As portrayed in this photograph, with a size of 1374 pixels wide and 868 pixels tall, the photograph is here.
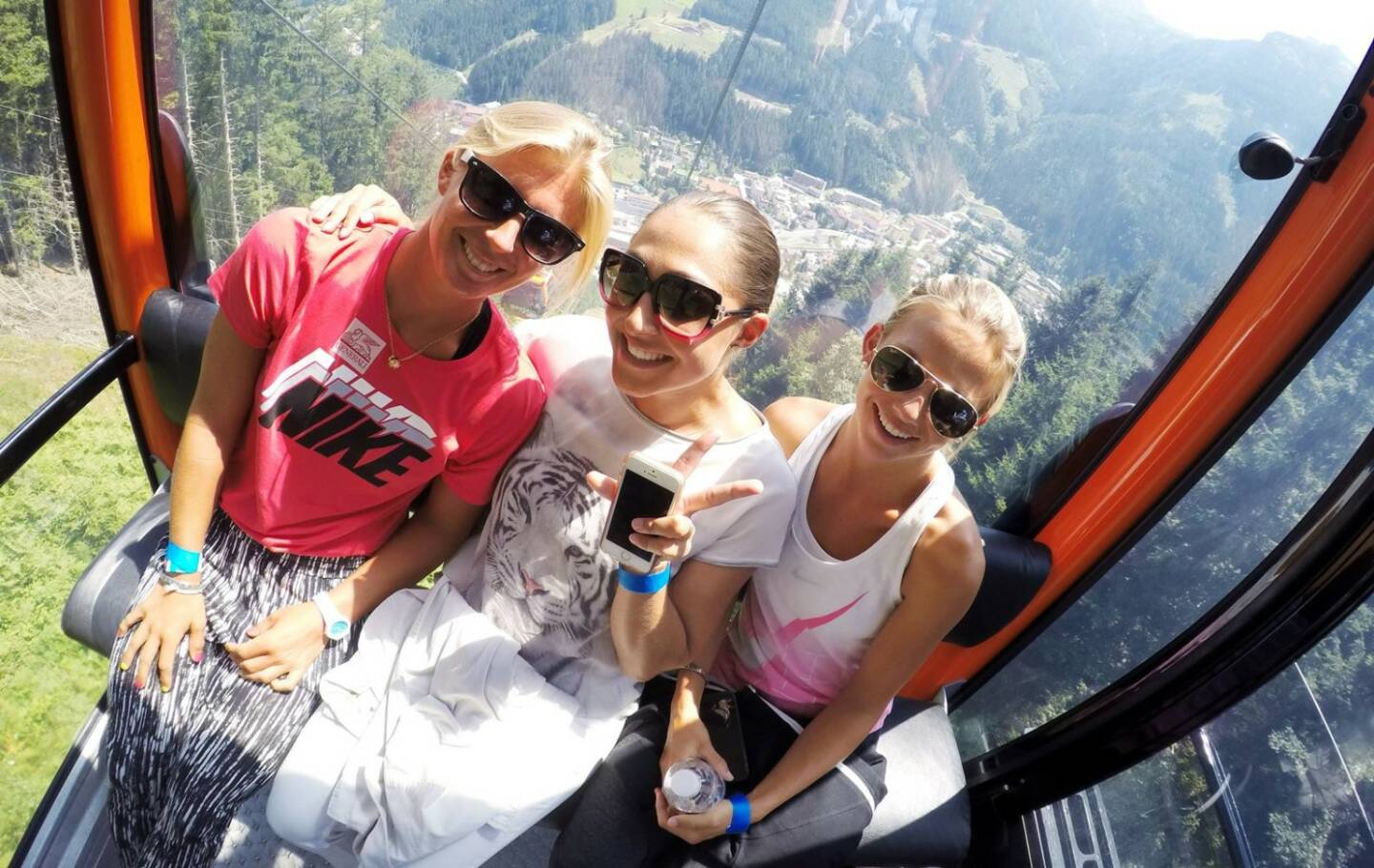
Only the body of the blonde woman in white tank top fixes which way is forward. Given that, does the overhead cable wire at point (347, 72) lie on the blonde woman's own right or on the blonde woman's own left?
on the blonde woman's own right

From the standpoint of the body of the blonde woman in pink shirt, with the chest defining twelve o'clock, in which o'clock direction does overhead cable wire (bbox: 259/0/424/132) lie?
The overhead cable wire is roughly at 6 o'clock from the blonde woman in pink shirt.

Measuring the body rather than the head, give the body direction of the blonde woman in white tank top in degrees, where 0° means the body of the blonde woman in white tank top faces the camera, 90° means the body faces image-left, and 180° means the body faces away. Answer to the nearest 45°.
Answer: approximately 45°

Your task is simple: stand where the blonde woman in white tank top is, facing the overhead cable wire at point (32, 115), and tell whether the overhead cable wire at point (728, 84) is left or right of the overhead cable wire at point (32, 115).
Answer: right

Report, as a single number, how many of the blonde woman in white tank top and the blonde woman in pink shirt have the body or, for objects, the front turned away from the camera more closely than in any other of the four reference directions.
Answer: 0

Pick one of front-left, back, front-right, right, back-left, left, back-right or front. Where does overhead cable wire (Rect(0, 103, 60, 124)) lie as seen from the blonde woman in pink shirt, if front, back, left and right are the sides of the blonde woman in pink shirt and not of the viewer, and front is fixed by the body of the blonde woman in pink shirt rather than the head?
back-right

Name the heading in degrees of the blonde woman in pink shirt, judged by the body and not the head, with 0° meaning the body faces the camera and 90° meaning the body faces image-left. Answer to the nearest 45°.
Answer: approximately 0°

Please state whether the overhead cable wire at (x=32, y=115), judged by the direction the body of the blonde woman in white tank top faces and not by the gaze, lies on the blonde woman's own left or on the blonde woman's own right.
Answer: on the blonde woman's own right
